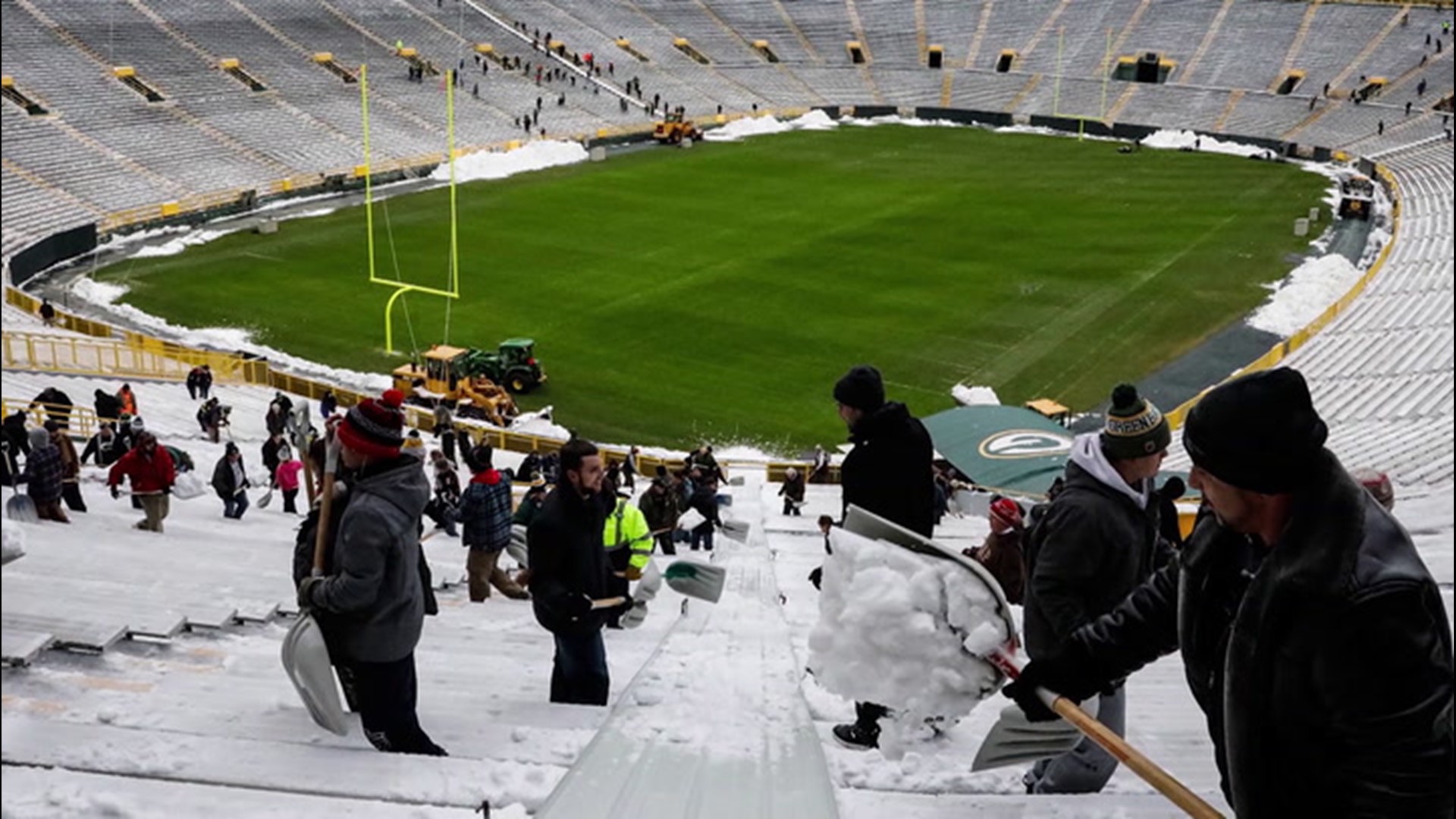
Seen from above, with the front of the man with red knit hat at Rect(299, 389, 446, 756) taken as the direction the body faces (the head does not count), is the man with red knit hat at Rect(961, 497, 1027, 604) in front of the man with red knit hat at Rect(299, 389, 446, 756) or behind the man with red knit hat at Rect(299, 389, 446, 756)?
behind

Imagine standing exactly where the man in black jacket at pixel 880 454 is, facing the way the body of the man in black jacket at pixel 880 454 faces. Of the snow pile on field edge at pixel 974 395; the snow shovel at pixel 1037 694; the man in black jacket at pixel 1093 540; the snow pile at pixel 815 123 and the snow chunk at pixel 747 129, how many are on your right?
3

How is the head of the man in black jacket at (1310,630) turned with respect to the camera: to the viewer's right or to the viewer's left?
to the viewer's left

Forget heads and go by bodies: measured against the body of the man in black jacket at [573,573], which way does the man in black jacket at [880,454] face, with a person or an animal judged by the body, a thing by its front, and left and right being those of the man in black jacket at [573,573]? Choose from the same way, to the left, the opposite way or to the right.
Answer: the opposite way
